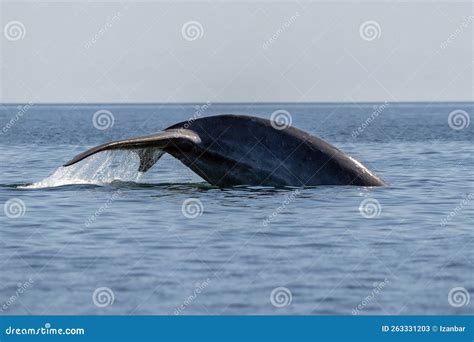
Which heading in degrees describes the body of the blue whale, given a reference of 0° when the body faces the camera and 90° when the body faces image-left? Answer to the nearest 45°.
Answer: approximately 270°
